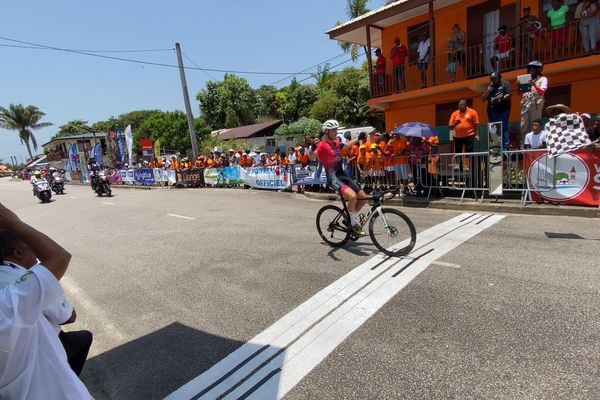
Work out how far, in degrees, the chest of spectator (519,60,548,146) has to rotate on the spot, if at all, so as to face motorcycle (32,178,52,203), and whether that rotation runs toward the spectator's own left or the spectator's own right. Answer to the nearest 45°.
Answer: approximately 45° to the spectator's own right

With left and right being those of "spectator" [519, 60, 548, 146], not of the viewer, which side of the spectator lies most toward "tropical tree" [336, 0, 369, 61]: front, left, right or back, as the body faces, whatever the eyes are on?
right

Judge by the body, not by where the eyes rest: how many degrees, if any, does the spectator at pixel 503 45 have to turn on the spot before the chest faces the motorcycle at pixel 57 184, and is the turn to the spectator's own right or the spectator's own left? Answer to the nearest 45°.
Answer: approximately 45° to the spectator's own right

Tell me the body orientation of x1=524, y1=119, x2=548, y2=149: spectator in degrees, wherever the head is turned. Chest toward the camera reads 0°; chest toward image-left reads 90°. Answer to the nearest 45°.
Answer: approximately 45°

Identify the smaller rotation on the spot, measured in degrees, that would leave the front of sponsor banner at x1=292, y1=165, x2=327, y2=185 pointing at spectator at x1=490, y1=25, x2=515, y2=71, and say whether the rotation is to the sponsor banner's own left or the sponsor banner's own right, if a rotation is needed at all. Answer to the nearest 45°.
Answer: approximately 90° to the sponsor banner's own left

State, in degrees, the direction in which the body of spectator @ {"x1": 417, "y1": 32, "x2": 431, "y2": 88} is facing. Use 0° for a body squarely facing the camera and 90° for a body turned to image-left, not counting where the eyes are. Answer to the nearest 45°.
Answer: approximately 45°

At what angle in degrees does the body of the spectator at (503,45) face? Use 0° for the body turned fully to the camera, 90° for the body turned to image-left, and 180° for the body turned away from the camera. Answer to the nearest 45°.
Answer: approximately 45°

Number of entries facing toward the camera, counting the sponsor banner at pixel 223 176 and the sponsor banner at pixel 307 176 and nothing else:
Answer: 2

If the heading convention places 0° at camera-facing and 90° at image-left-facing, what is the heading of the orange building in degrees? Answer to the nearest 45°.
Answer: approximately 45°

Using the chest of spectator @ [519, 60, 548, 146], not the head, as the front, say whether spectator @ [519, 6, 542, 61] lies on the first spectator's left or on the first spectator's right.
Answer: on the first spectator's right
